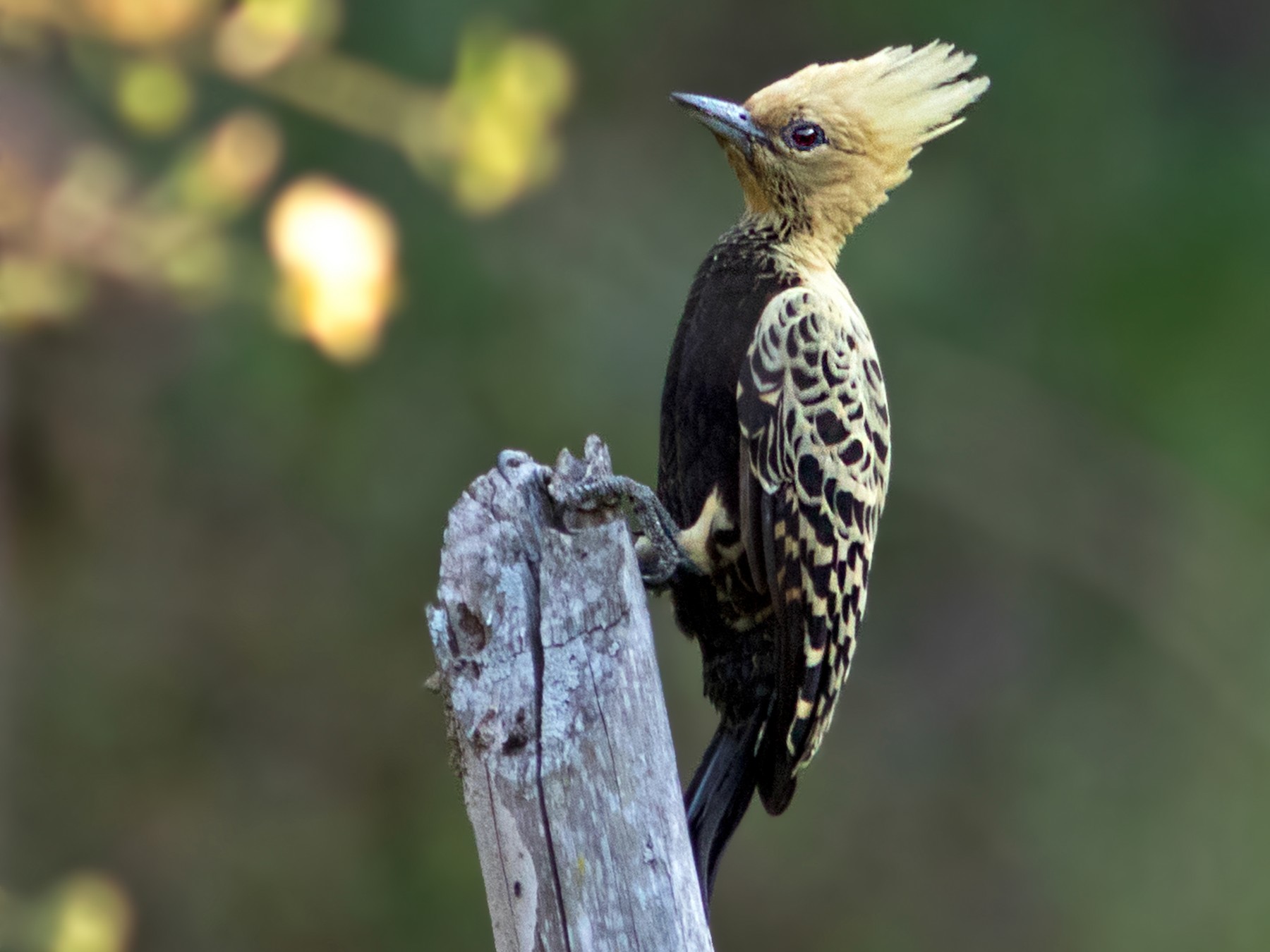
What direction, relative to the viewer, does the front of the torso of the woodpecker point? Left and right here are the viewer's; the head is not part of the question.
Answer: facing to the left of the viewer
